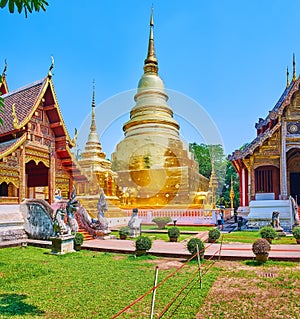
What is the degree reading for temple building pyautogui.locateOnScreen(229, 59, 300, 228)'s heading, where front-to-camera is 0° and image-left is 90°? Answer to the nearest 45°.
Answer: approximately 0°

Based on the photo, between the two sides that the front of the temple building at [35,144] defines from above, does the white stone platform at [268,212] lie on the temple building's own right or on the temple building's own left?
on the temple building's own left

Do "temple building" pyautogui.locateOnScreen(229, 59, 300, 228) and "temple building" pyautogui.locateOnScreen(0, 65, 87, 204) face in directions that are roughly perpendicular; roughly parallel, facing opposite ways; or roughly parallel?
roughly perpendicular

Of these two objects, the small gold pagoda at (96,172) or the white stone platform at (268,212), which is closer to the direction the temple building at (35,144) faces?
the white stone platform

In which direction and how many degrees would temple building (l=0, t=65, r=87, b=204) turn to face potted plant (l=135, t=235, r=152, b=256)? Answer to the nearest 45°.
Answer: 0° — it already faces it

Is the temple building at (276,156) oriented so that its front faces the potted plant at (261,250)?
yes

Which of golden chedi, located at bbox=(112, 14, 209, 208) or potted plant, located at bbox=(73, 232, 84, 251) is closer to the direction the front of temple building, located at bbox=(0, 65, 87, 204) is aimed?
the potted plant

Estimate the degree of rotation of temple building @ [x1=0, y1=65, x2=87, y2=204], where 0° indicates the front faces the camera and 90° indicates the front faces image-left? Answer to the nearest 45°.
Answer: approximately 315°

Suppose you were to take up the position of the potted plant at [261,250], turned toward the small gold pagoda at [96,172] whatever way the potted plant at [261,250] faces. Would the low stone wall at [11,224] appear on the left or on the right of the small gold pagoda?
left
